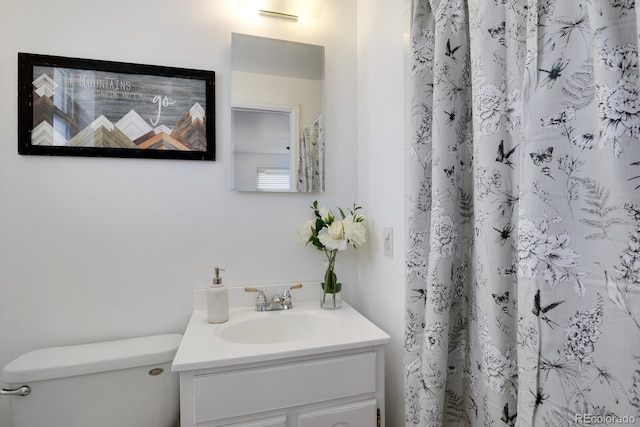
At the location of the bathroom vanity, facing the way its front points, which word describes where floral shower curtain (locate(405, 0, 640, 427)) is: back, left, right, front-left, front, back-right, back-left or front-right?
front-left

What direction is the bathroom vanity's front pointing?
toward the camera
